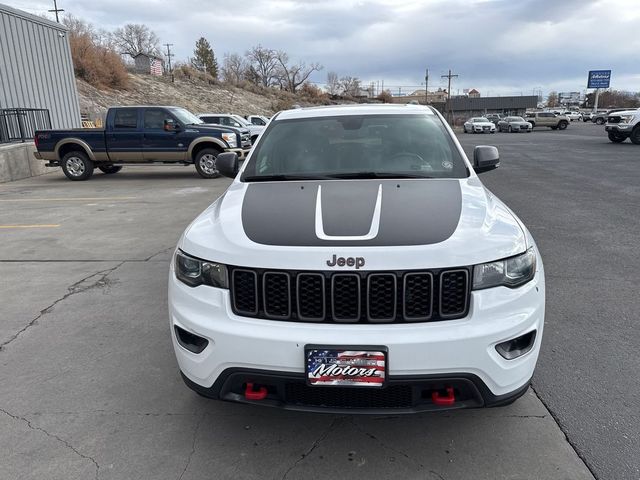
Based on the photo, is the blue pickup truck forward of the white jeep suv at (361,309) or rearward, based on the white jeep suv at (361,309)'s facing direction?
rearward

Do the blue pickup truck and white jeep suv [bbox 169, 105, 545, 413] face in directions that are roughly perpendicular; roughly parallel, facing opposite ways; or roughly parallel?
roughly perpendicular

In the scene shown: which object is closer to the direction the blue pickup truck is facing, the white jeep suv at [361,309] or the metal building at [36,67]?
the white jeep suv

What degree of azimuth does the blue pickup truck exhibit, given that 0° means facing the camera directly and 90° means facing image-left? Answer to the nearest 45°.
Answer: approximately 270°

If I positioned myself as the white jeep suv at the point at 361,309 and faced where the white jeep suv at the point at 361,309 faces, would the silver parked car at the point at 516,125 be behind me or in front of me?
behind

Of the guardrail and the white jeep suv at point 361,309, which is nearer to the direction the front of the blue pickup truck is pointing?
the white jeep suv

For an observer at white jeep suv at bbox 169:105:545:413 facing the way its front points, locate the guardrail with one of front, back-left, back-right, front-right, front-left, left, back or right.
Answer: back-right

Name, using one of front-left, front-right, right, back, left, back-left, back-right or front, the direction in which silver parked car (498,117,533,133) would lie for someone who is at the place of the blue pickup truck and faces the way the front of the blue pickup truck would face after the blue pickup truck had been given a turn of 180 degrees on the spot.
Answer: back-right

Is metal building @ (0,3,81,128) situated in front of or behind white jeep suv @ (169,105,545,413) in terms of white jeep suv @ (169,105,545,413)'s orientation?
behind

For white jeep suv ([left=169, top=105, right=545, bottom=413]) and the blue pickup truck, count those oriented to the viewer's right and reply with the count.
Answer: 1

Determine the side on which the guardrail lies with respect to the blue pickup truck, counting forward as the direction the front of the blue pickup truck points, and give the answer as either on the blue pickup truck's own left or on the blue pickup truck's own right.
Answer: on the blue pickup truck's own left

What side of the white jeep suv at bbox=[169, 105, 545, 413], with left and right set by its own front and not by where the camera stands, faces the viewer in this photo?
front

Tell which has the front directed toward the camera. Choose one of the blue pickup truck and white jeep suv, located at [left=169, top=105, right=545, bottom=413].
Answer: the white jeep suv

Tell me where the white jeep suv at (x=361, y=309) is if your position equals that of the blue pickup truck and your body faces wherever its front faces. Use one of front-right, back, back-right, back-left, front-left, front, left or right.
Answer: right
